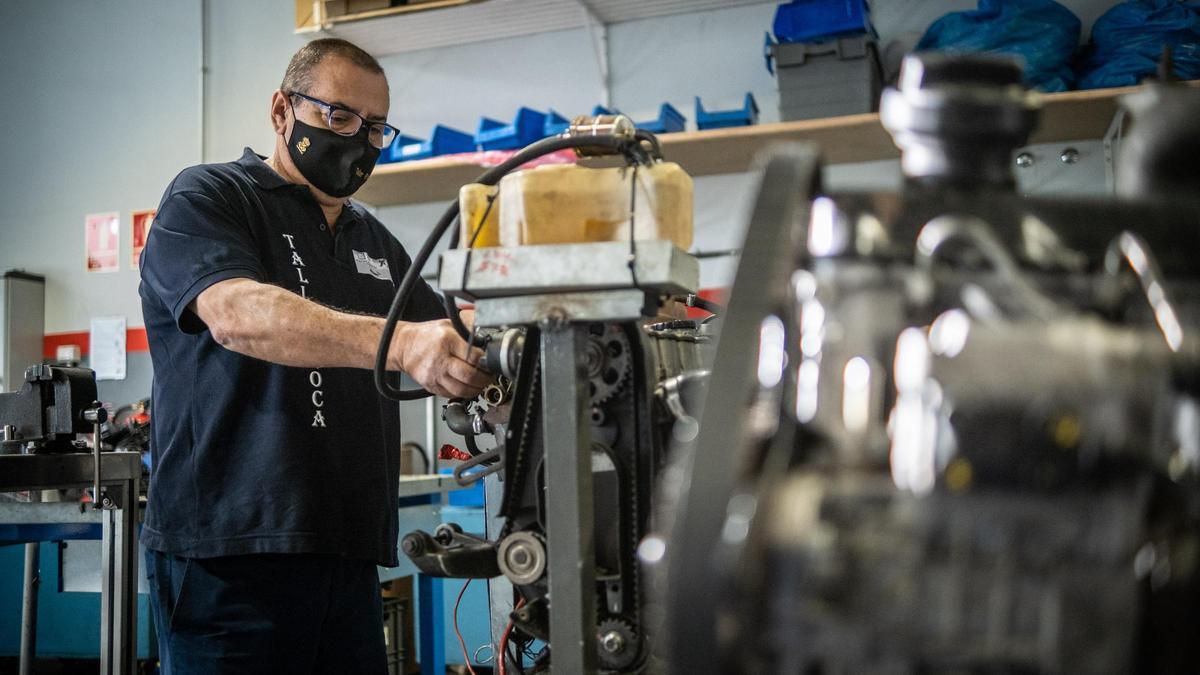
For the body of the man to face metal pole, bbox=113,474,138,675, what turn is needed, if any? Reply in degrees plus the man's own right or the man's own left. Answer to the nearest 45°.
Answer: approximately 180°

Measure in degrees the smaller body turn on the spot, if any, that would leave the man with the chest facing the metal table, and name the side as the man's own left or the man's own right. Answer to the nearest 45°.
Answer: approximately 180°

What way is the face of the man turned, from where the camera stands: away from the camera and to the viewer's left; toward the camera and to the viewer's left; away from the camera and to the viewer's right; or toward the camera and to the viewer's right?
toward the camera and to the viewer's right

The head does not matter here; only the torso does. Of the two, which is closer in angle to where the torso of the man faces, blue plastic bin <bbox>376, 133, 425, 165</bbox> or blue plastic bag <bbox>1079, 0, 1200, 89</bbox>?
the blue plastic bag

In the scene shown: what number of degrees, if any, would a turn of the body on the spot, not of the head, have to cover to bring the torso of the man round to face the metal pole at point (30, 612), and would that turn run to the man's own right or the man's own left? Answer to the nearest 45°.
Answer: approximately 180°

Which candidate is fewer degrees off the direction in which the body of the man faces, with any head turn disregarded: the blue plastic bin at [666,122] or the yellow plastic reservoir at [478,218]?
the yellow plastic reservoir

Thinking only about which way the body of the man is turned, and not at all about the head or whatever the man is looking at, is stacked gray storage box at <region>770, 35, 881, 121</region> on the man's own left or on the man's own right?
on the man's own left

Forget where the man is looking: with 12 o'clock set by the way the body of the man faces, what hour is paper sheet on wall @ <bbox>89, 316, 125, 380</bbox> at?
The paper sheet on wall is roughly at 7 o'clock from the man.

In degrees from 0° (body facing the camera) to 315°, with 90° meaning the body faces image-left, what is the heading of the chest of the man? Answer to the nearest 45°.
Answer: approximately 315°

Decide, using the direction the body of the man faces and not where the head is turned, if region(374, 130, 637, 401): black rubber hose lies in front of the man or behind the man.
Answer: in front
